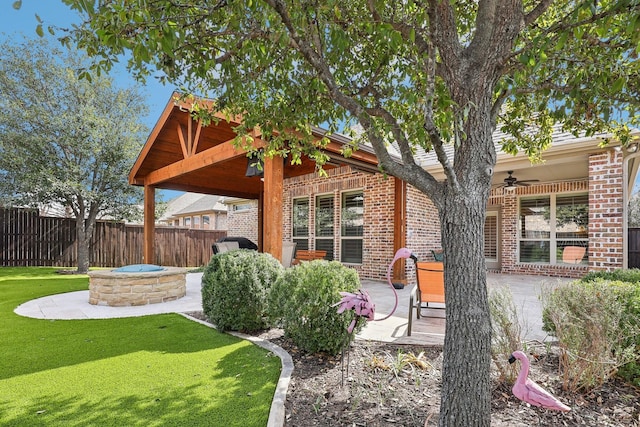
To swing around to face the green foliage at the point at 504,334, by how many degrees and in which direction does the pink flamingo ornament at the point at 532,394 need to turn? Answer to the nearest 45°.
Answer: approximately 90° to its right

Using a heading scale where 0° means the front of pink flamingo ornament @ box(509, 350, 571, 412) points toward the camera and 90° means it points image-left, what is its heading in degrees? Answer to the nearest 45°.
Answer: approximately 90°

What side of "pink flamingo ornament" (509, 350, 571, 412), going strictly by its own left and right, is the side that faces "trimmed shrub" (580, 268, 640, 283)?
right
